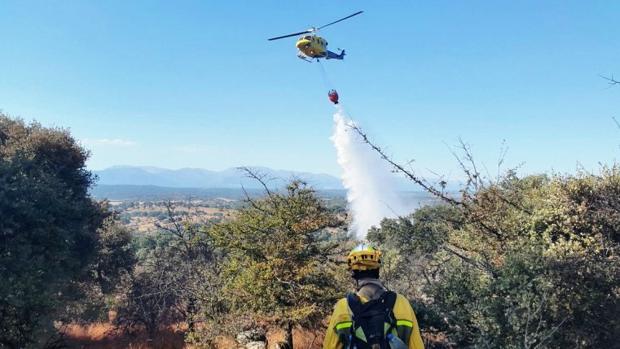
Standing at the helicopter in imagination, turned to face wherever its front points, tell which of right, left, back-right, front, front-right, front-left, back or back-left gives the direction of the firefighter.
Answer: front-left

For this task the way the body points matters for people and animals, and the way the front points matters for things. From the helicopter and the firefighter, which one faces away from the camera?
the firefighter

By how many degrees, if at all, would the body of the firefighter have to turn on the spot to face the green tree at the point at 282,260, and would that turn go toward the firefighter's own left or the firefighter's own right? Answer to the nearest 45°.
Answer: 0° — they already face it

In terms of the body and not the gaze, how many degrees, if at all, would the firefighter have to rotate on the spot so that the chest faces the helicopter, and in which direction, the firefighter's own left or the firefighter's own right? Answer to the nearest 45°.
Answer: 0° — they already face it

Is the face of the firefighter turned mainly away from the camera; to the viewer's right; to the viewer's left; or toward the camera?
away from the camera

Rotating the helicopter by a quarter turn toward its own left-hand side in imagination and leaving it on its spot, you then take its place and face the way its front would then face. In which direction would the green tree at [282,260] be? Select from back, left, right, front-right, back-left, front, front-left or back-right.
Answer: front-right

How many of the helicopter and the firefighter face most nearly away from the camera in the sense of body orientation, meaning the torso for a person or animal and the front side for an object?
1

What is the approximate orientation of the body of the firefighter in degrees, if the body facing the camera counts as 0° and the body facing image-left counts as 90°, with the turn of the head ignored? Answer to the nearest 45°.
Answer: approximately 180°
